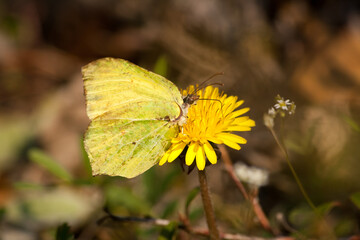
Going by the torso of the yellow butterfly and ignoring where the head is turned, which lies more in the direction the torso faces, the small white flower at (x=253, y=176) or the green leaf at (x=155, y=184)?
the small white flower

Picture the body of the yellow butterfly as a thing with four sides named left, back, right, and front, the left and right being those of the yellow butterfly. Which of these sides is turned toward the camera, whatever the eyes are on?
right
